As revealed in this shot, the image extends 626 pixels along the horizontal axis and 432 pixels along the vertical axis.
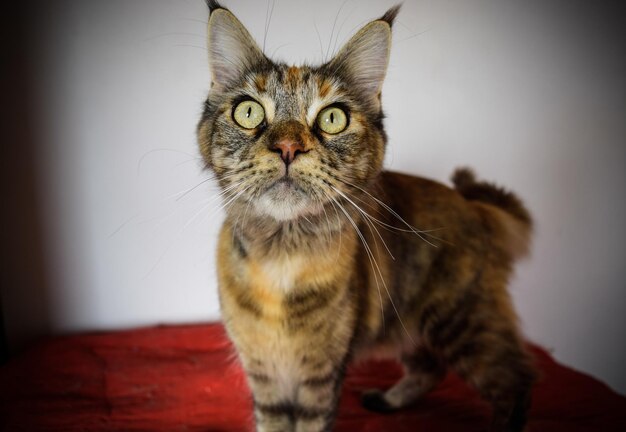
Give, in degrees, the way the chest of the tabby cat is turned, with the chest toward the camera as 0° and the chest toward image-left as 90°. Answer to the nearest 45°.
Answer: approximately 45°
